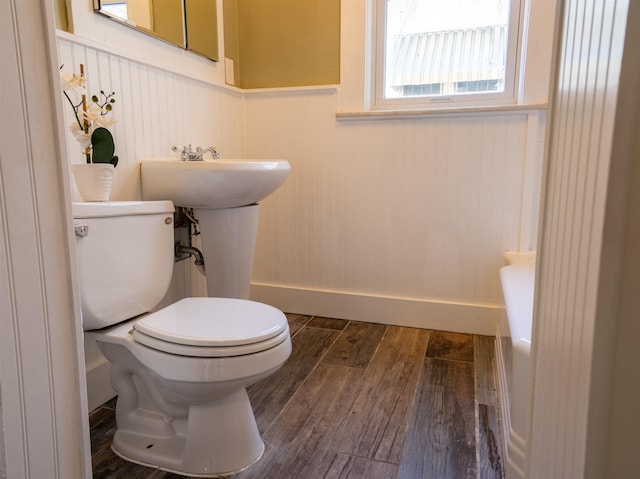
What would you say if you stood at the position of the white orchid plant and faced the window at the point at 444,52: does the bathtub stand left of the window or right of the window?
right

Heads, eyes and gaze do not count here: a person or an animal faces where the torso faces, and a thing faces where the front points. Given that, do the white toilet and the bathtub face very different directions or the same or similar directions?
very different directions

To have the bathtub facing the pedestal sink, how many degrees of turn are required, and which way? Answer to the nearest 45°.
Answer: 0° — it already faces it

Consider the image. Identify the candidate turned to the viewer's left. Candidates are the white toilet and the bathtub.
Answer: the bathtub

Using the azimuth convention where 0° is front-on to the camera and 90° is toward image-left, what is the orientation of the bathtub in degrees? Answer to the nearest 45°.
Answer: approximately 90°

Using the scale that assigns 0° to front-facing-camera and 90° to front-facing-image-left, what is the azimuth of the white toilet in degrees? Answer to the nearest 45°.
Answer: approximately 315°

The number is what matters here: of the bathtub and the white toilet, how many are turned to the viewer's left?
1

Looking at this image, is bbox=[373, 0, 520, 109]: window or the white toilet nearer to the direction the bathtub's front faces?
the white toilet

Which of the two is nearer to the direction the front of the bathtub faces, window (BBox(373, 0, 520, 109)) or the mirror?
the mirror
